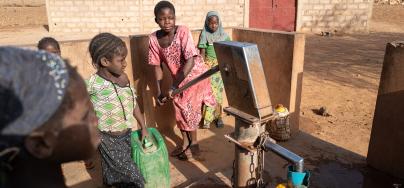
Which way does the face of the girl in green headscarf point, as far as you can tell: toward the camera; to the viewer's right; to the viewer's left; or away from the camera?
toward the camera

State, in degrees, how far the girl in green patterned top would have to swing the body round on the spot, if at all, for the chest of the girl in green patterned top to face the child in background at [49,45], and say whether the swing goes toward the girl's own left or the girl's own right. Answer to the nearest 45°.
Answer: approximately 180°

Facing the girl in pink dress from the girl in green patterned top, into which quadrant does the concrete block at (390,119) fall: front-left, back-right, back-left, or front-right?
front-right

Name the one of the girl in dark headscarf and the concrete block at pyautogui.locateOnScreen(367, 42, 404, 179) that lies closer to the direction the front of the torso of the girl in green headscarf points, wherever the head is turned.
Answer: the girl in dark headscarf

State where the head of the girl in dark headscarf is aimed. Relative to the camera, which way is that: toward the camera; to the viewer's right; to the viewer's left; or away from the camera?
to the viewer's right

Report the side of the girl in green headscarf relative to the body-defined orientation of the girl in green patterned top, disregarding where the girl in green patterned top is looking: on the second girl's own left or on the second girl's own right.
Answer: on the second girl's own left

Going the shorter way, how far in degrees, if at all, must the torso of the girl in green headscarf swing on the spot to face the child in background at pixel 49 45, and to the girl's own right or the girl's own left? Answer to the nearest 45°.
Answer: approximately 45° to the girl's own right

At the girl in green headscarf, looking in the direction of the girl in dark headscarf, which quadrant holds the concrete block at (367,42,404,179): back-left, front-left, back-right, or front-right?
front-left

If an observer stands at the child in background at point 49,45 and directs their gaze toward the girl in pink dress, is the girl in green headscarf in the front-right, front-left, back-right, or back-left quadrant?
front-left

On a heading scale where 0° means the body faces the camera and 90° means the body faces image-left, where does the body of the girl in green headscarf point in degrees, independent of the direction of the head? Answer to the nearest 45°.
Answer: approximately 0°

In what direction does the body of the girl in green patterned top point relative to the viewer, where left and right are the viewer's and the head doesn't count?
facing the viewer and to the right of the viewer

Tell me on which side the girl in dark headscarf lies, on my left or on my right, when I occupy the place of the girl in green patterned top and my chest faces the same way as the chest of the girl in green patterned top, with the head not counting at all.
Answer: on my right

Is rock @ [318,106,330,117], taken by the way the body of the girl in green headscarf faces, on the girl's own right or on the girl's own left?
on the girl's own left

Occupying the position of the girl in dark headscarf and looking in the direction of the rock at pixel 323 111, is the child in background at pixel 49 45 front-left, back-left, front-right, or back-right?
front-left

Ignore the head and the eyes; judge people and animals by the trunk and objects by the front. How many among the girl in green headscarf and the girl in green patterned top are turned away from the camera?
0

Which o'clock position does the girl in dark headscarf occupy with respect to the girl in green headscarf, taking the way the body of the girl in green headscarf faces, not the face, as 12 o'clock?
The girl in dark headscarf is roughly at 12 o'clock from the girl in green headscarf.
